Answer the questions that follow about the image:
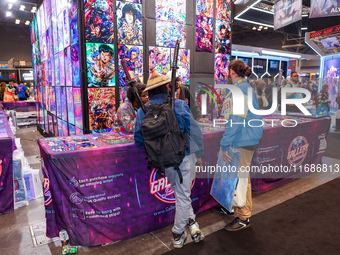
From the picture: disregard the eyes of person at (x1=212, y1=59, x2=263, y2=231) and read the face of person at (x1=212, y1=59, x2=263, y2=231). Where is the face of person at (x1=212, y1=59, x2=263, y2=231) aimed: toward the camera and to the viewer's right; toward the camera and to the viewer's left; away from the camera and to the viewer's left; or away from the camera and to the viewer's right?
away from the camera and to the viewer's left

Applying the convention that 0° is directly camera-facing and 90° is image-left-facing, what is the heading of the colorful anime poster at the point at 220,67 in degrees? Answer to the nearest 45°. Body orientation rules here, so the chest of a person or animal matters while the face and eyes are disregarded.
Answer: approximately 0°

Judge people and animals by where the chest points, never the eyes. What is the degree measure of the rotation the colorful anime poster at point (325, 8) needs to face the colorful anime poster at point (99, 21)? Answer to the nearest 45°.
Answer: approximately 45° to its right

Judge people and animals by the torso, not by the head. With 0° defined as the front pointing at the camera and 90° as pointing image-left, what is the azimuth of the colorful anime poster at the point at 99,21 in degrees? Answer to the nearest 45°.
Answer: approximately 0°

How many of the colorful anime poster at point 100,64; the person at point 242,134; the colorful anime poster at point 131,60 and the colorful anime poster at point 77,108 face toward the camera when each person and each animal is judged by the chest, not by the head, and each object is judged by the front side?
2

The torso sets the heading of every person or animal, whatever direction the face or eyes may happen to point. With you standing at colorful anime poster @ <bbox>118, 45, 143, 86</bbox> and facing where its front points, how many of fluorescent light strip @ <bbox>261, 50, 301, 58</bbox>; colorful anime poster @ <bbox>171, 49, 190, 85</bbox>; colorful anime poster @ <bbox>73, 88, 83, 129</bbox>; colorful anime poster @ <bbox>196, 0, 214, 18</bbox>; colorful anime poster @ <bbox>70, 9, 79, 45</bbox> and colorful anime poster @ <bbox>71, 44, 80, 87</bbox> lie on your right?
3

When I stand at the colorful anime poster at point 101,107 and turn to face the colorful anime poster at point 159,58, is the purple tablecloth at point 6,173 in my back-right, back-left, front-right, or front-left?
back-right
